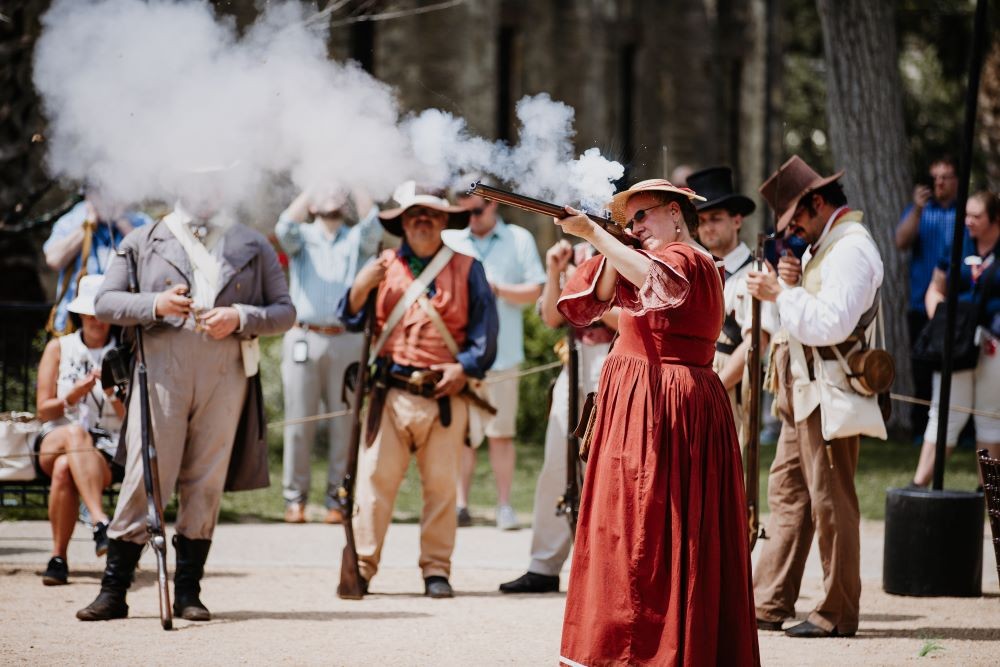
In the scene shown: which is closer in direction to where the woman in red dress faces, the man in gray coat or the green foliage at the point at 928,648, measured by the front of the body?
the man in gray coat

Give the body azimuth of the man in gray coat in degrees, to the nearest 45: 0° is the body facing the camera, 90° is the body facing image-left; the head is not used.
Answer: approximately 0°

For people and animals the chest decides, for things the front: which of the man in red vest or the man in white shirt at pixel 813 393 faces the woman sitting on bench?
the man in white shirt

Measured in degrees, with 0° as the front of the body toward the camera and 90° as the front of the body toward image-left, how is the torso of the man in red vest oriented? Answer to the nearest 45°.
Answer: approximately 0°

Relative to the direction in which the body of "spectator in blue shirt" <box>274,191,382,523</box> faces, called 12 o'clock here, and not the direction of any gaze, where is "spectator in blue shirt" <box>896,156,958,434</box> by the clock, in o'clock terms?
"spectator in blue shirt" <box>896,156,958,434</box> is roughly at 9 o'clock from "spectator in blue shirt" <box>274,191,382,523</box>.
